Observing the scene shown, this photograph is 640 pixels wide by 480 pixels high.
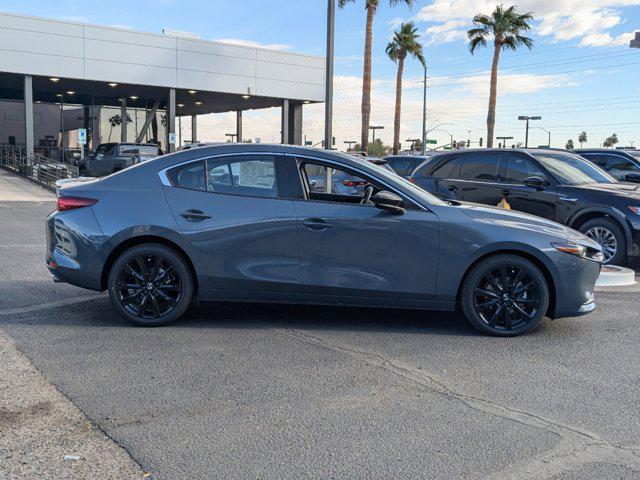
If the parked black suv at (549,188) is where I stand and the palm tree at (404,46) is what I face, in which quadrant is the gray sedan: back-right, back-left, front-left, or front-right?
back-left

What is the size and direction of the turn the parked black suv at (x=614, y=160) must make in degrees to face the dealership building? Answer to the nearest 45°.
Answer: approximately 180°

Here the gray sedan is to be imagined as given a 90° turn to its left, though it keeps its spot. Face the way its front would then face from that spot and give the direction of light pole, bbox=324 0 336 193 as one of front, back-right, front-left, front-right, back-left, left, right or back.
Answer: front

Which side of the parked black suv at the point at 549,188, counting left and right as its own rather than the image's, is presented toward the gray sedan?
right

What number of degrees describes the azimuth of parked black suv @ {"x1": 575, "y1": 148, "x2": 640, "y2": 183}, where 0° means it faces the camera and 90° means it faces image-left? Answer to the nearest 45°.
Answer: approximately 315°

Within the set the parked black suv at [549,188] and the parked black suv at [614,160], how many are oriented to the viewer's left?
0

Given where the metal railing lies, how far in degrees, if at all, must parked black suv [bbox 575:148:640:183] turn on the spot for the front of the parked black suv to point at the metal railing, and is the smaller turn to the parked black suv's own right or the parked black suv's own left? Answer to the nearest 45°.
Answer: approximately 135° to the parked black suv's own right

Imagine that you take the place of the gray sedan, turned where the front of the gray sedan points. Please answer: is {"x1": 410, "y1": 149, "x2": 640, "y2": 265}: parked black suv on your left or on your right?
on your left

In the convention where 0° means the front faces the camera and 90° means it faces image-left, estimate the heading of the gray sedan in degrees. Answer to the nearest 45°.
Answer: approximately 270°

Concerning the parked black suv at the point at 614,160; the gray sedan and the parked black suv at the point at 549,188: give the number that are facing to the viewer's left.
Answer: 0

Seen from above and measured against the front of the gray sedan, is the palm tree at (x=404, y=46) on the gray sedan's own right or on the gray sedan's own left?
on the gray sedan's own left

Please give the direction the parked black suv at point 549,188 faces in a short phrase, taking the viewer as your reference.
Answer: facing the viewer and to the right of the viewer

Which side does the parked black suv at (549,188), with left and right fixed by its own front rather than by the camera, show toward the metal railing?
back
